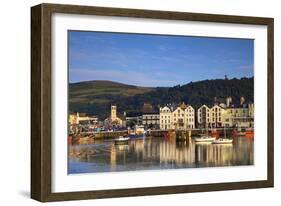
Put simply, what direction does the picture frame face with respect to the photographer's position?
facing the viewer and to the right of the viewer
